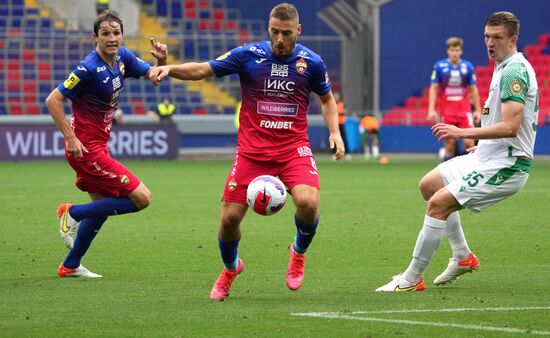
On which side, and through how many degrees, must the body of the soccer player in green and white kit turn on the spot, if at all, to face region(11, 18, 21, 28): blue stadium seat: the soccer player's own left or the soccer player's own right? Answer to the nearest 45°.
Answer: approximately 45° to the soccer player's own right

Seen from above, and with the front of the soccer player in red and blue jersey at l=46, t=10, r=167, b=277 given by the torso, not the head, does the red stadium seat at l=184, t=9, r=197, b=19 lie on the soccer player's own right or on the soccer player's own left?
on the soccer player's own left

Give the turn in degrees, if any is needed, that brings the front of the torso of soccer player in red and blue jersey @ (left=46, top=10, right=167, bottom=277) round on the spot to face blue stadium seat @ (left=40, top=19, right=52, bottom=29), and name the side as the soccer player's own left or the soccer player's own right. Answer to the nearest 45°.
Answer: approximately 135° to the soccer player's own left

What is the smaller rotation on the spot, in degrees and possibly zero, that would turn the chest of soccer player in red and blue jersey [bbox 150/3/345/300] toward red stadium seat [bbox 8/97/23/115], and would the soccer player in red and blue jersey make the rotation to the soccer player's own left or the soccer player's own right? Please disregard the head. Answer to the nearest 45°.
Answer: approximately 180°

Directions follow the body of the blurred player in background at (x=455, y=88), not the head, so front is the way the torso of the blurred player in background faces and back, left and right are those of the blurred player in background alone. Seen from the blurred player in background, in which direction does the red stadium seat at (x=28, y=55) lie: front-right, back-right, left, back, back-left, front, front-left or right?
back-right

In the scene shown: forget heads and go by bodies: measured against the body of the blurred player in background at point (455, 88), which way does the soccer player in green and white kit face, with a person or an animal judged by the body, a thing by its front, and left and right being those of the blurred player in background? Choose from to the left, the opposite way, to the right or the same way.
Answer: to the right

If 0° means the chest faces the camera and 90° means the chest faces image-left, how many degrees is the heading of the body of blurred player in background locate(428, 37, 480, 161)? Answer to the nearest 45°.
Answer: approximately 0°

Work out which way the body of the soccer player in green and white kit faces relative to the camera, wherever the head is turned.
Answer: to the viewer's left

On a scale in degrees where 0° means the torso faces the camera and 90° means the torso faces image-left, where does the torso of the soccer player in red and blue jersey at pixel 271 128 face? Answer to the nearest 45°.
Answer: approximately 0°

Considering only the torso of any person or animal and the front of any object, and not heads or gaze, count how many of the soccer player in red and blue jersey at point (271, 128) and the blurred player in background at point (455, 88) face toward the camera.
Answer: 2

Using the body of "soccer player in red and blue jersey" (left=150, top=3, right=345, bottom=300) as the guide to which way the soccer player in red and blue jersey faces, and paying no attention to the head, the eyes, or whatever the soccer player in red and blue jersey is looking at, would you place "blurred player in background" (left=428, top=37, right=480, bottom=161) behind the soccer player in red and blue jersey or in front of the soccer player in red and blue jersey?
behind

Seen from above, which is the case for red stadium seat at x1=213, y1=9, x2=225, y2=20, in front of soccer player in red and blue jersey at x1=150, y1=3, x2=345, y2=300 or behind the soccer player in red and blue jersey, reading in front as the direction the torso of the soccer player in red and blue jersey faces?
behind
